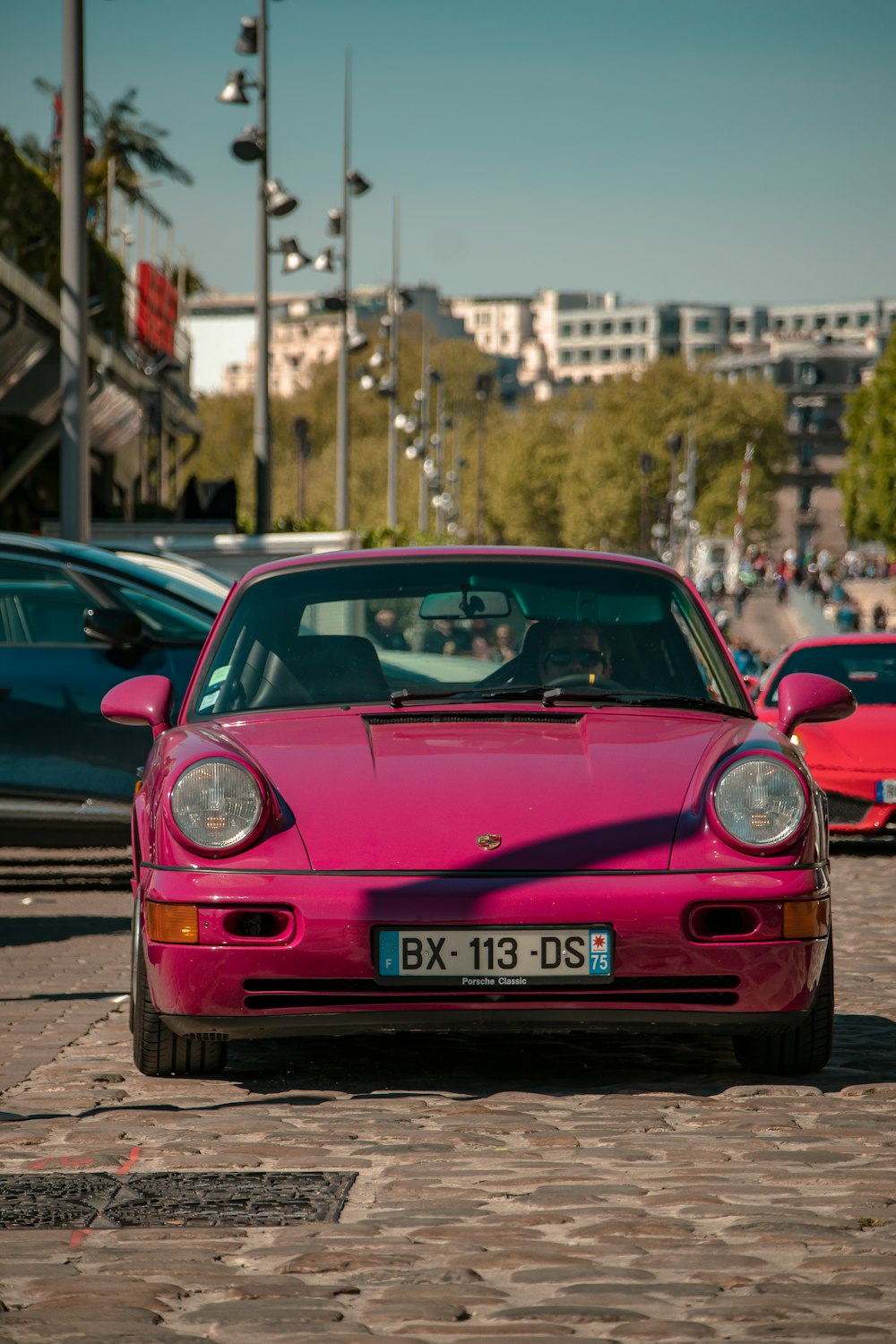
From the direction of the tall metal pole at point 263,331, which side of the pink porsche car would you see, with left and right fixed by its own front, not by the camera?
back

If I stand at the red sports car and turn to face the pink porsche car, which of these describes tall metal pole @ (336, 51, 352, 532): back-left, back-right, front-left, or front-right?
back-right

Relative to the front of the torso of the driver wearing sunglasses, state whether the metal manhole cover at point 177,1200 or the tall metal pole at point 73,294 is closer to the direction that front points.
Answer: the metal manhole cover

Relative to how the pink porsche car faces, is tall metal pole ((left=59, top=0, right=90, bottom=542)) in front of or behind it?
behind

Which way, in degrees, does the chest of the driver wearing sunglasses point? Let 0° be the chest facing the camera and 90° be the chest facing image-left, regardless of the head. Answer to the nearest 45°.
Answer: approximately 0°

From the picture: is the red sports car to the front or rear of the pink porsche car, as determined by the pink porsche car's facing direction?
to the rear

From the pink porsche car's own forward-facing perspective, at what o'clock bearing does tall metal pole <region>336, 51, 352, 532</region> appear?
The tall metal pole is roughly at 6 o'clock from the pink porsche car.

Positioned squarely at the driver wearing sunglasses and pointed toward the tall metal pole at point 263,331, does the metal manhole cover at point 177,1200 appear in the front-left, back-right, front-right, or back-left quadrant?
back-left

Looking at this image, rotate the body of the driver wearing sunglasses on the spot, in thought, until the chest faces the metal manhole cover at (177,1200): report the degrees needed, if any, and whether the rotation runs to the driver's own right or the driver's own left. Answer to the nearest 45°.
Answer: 0° — they already face it

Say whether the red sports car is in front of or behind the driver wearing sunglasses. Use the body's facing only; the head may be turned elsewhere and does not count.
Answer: behind

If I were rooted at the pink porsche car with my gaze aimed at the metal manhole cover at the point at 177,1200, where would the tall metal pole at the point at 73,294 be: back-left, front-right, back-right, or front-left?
back-right
